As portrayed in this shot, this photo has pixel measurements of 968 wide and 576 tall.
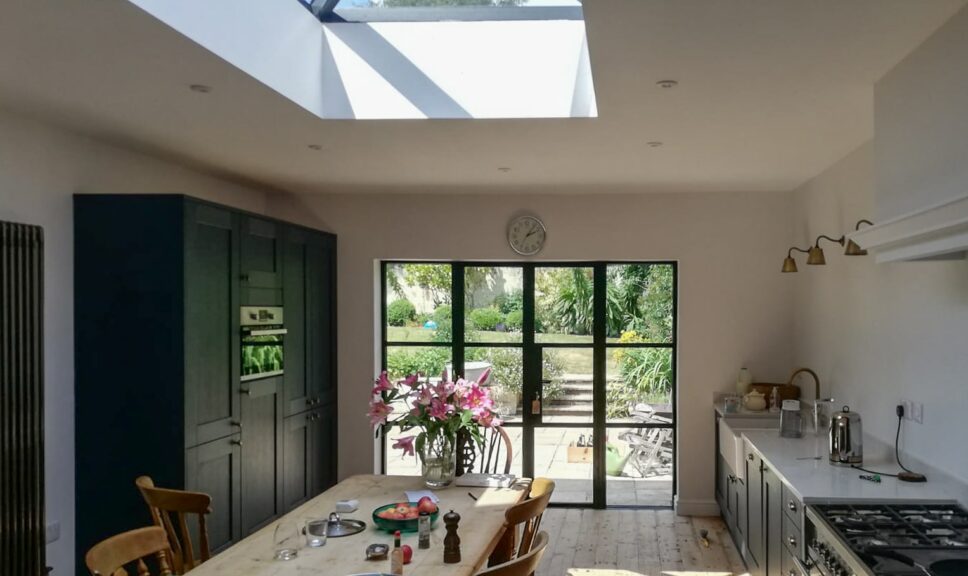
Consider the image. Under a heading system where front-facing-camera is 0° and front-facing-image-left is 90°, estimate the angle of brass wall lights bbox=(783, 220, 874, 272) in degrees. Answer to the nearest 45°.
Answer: approximately 45°

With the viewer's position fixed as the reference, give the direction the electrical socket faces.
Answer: facing the viewer and to the left of the viewer

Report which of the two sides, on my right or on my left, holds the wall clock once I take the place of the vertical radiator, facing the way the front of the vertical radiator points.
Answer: on my left

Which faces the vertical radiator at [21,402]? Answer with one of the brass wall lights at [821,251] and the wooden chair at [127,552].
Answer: the brass wall lights

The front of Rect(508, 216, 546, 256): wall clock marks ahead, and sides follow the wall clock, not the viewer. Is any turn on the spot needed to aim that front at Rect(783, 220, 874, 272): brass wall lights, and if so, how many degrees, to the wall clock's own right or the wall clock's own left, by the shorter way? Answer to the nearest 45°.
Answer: approximately 45° to the wall clock's own left

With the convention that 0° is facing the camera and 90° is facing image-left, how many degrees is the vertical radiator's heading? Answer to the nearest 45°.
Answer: approximately 315°

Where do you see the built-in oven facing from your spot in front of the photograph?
facing the viewer and to the right of the viewer

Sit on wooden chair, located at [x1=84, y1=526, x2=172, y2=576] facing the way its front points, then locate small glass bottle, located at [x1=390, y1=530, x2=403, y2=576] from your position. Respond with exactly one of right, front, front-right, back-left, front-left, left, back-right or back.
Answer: front

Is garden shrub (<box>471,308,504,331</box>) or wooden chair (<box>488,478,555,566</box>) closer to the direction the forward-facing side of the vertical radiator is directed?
the wooden chair

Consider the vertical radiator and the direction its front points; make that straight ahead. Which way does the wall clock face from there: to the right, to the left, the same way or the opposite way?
to the right

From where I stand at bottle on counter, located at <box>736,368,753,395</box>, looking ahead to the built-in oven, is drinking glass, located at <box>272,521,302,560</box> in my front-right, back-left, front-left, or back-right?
front-left

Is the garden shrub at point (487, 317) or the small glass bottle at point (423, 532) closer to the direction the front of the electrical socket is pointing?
the small glass bottle

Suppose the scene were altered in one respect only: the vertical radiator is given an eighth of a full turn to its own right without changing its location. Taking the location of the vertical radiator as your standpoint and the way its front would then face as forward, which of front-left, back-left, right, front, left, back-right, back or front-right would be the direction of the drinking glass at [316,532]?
front-left

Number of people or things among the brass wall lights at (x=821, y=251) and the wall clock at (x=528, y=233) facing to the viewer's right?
0

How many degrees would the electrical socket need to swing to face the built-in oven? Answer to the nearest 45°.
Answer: approximately 45° to its right

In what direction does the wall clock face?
toward the camera
